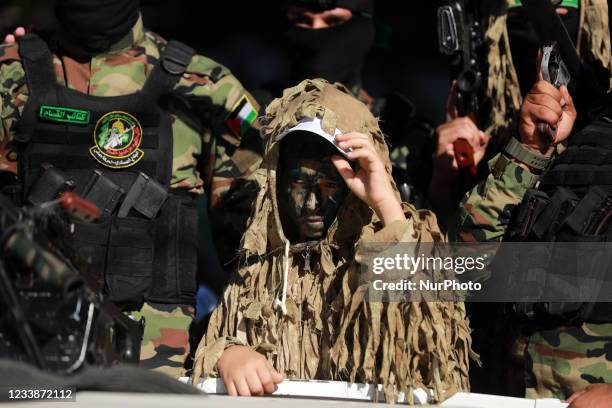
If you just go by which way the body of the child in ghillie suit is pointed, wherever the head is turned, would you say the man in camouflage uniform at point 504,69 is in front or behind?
behind

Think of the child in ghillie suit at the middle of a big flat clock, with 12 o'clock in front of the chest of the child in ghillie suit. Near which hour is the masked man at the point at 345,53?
The masked man is roughly at 6 o'clock from the child in ghillie suit.

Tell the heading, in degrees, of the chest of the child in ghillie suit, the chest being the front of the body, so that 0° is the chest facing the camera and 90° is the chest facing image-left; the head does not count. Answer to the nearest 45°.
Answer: approximately 0°

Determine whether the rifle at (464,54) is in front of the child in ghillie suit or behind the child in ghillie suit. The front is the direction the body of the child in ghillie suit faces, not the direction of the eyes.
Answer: behind

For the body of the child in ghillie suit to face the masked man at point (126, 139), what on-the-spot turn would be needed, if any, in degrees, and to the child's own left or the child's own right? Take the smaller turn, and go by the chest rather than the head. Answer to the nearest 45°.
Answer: approximately 135° to the child's own right
